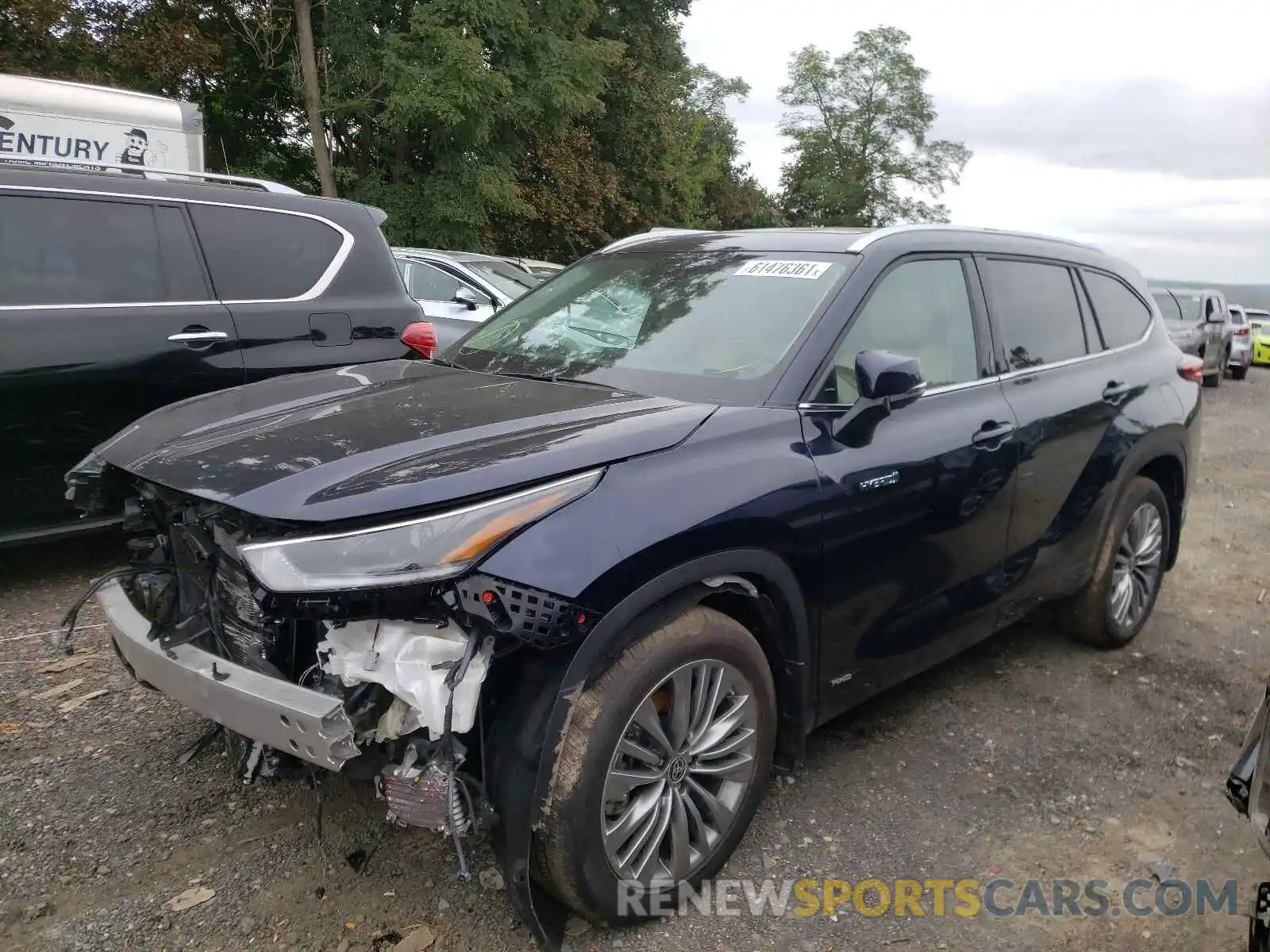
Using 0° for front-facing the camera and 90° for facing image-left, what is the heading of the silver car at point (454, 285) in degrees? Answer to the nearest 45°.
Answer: approximately 315°

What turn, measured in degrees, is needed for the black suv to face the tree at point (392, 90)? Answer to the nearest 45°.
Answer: approximately 90° to its right

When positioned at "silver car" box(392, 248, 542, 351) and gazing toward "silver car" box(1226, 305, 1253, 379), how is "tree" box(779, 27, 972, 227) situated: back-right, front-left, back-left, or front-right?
front-left

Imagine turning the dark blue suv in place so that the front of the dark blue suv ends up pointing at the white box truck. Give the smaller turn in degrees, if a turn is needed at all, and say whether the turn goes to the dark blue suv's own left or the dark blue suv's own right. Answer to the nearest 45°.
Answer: approximately 90° to the dark blue suv's own right

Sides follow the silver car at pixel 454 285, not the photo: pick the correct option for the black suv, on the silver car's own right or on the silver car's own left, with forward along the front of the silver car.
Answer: on the silver car's own right

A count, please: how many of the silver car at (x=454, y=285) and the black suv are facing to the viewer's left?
1

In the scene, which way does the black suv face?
to the viewer's left

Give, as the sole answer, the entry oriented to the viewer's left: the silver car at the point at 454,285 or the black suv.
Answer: the black suv

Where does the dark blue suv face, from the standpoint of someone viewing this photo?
facing the viewer and to the left of the viewer

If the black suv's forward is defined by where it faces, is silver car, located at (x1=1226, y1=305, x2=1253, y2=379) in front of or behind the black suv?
behind

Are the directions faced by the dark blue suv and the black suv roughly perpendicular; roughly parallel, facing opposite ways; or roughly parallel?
roughly parallel

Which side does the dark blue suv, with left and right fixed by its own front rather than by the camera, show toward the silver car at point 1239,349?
back

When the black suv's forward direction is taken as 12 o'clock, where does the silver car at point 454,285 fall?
The silver car is roughly at 4 o'clock from the black suv.

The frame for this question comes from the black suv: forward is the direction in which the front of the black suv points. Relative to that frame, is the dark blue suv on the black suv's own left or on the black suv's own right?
on the black suv's own left

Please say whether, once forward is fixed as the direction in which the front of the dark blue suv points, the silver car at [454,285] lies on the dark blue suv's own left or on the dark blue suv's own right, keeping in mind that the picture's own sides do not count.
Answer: on the dark blue suv's own right

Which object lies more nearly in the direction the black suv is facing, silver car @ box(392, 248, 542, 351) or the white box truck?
the white box truck
